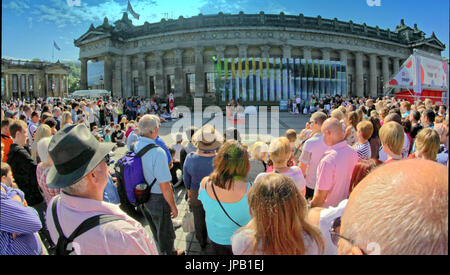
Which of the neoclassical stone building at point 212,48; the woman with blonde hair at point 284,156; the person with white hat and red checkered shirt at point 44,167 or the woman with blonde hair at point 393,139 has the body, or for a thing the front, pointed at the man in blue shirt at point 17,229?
the neoclassical stone building

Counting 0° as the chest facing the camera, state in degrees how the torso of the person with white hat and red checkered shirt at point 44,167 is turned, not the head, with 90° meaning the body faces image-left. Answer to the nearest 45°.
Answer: approximately 225°

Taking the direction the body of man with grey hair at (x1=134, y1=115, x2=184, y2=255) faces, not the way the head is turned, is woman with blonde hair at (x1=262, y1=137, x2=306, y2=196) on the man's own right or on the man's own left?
on the man's own right

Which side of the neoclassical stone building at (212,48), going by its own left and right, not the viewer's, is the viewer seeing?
front

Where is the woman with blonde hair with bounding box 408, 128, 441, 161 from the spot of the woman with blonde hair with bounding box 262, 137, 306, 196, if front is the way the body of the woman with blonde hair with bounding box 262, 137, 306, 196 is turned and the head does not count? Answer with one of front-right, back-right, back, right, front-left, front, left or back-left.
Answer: right

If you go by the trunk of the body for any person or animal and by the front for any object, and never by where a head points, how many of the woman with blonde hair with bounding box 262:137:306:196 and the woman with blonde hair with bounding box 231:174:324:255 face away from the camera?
2

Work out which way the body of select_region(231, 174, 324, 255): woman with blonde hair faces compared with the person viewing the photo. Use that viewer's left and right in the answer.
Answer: facing away from the viewer

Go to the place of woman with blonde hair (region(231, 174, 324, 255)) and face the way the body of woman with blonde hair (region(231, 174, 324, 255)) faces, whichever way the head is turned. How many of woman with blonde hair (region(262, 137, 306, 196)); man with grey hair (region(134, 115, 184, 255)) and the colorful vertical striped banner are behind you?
0

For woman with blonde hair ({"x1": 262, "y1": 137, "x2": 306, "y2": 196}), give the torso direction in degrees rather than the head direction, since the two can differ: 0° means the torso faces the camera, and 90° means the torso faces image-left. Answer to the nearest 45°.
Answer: approximately 180°

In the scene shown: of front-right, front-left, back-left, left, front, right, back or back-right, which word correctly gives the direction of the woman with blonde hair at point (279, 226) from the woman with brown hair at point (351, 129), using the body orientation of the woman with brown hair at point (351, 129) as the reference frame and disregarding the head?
back-left

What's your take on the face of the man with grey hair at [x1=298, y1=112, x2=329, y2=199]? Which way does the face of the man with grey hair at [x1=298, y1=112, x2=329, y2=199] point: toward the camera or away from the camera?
away from the camera

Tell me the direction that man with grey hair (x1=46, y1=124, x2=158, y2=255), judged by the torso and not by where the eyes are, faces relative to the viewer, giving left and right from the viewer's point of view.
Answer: facing away from the viewer and to the right of the viewer

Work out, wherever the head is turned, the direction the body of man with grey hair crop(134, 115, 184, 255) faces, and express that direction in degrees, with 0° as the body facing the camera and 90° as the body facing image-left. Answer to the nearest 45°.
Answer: approximately 225°

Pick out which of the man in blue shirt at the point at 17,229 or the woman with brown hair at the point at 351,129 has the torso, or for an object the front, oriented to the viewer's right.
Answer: the man in blue shirt

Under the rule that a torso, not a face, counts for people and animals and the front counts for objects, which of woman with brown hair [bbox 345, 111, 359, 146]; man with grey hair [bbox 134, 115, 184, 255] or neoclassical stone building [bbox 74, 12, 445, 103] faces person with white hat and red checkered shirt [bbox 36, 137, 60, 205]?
the neoclassical stone building

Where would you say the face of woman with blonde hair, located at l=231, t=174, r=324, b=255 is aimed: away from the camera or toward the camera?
away from the camera
